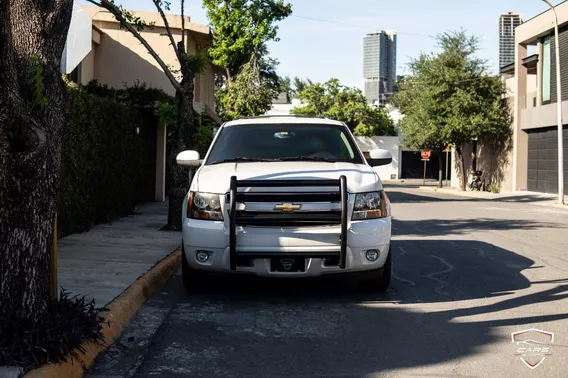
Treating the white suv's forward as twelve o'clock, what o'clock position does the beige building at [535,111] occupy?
The beige building is roughly at 7 o'clock from the white suv.

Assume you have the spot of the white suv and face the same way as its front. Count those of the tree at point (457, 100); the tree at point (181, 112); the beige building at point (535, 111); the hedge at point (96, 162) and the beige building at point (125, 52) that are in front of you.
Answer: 0

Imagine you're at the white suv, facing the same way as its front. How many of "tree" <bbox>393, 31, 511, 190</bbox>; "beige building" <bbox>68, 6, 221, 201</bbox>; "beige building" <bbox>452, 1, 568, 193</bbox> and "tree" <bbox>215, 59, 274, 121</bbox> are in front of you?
0

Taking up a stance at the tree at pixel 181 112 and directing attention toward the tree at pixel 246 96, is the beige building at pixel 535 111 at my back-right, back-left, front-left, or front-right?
front-right

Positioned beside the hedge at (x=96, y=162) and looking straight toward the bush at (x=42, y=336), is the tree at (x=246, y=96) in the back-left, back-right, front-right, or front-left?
back-left

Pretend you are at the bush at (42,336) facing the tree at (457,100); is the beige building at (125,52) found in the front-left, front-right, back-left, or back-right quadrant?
front-left

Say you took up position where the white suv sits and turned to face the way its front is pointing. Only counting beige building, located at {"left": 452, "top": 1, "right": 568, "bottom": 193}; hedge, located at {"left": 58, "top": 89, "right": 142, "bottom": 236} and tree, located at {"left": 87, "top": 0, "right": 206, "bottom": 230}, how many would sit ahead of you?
0

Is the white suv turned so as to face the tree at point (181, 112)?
no

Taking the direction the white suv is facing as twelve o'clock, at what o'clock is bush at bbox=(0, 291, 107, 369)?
The bush is roughly at 1 o'clock from the white suv.

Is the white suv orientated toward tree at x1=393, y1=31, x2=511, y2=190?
no

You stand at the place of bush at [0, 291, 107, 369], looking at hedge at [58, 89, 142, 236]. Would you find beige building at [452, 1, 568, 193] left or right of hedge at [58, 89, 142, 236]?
right

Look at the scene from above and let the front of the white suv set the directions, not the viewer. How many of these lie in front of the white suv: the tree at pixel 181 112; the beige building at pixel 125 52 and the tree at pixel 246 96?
0

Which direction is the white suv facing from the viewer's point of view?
toward the camera

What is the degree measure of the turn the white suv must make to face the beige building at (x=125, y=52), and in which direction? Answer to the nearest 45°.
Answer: approximately 180°

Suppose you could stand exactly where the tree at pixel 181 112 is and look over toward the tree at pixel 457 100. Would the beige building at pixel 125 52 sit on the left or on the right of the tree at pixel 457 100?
left

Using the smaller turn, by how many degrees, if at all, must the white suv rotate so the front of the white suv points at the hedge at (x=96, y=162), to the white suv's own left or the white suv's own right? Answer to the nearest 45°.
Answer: approximately 135° to the white suv's own right

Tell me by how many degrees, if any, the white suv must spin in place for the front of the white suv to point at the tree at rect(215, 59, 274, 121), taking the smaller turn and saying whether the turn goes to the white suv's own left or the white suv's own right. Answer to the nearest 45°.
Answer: approximately 180°
